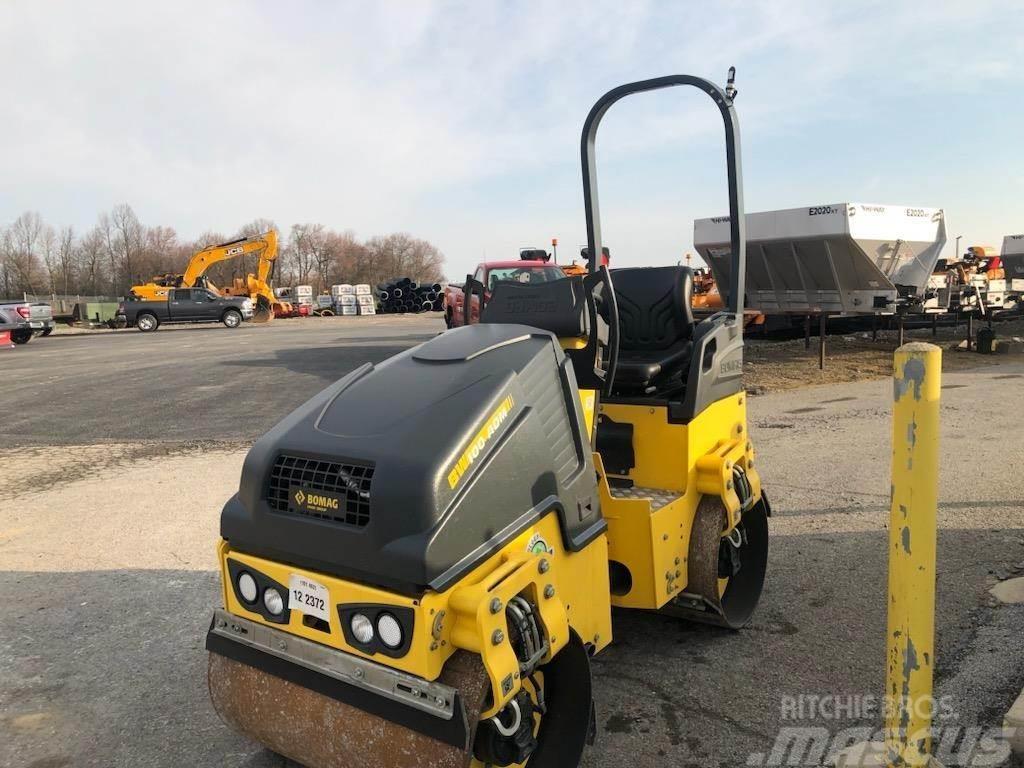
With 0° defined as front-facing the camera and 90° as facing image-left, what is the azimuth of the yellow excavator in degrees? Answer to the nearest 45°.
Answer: approximately 270°

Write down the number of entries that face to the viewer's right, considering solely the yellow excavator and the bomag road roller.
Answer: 1

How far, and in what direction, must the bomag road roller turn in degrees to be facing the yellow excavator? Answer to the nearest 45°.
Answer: approximately 135° to its right

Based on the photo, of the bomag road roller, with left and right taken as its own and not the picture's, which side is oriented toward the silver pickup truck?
right

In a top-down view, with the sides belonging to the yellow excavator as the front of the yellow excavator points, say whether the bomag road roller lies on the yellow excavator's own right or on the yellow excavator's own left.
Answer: on the yellow excavator's own right

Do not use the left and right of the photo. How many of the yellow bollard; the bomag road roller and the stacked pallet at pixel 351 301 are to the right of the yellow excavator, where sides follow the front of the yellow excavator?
2

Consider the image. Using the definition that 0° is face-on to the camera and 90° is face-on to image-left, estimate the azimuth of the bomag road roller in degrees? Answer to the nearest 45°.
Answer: approximately 45°
